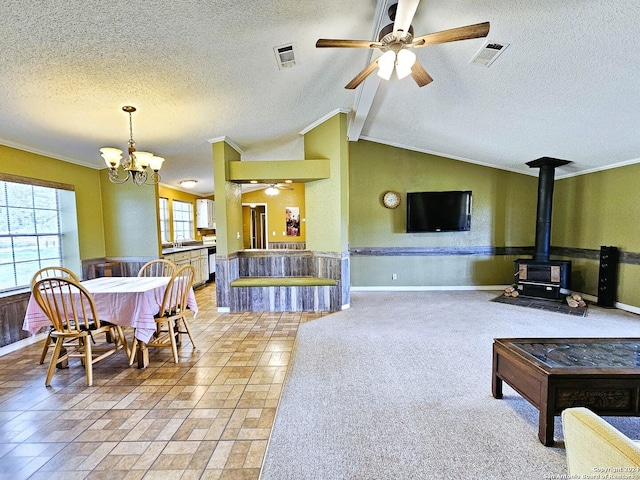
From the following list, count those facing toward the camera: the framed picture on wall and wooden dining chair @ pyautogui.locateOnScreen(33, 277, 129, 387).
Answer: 1

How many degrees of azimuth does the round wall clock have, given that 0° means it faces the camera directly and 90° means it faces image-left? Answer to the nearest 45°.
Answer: approximately 0°

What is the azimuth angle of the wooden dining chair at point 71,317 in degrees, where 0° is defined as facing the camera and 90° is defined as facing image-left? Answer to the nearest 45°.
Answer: approximately 225°

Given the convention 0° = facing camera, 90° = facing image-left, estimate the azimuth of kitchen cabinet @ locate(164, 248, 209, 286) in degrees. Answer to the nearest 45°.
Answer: approximately 315°

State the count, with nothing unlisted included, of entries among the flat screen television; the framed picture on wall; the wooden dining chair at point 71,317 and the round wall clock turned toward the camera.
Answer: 3

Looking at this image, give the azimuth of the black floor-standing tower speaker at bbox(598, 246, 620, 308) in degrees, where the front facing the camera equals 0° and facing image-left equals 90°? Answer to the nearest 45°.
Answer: approximately 45°

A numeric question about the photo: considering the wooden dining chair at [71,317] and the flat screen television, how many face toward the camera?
1

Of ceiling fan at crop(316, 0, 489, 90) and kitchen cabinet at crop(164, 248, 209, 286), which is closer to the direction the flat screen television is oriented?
the ceiling fan
